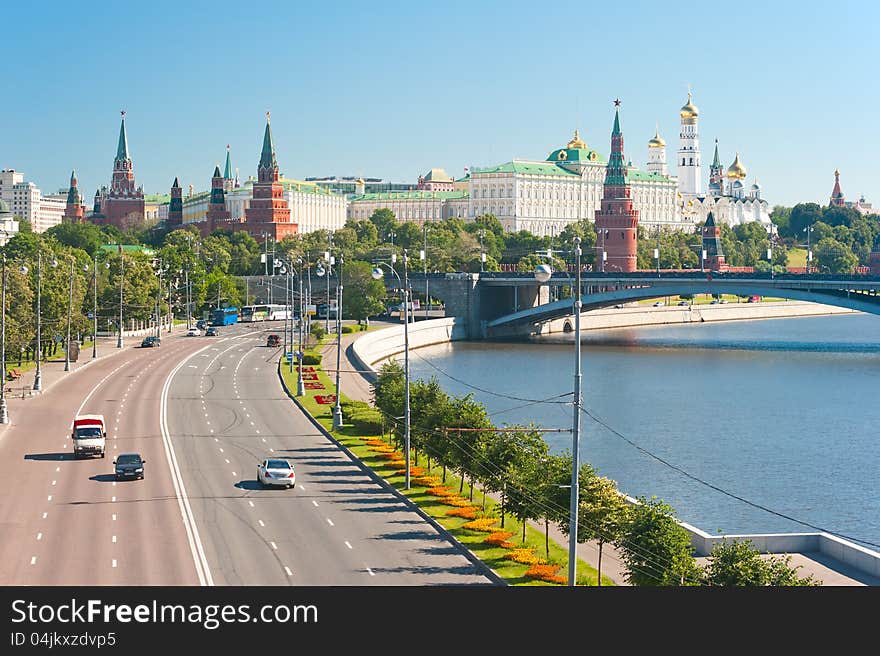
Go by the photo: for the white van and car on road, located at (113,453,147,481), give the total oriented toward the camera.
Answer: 2

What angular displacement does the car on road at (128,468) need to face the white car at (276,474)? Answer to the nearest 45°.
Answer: approximately 45° to its left

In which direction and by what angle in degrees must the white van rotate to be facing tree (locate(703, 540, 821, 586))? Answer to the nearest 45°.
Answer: approximately 45° to its left

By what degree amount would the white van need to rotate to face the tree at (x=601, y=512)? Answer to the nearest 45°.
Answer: approximately 45° to its left

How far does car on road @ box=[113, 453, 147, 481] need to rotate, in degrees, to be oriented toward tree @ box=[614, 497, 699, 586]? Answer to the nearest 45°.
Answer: approximately 45° to its left

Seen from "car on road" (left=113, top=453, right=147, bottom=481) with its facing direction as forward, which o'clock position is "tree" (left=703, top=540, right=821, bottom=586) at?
The tree is roughly at 11 o'clock from the car on road.

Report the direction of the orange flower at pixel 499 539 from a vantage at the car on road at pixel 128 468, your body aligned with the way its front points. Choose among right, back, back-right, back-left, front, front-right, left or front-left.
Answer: front-left

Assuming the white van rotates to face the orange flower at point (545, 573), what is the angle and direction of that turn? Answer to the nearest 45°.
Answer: approximately 45° to its left

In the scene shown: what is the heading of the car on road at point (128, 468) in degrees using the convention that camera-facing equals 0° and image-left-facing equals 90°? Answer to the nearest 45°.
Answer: approximately 0°

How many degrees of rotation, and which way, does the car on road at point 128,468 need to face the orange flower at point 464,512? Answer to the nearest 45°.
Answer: approximately 45° to its left

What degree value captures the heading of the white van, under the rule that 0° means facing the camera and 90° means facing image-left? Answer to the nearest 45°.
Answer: approximately 0°
